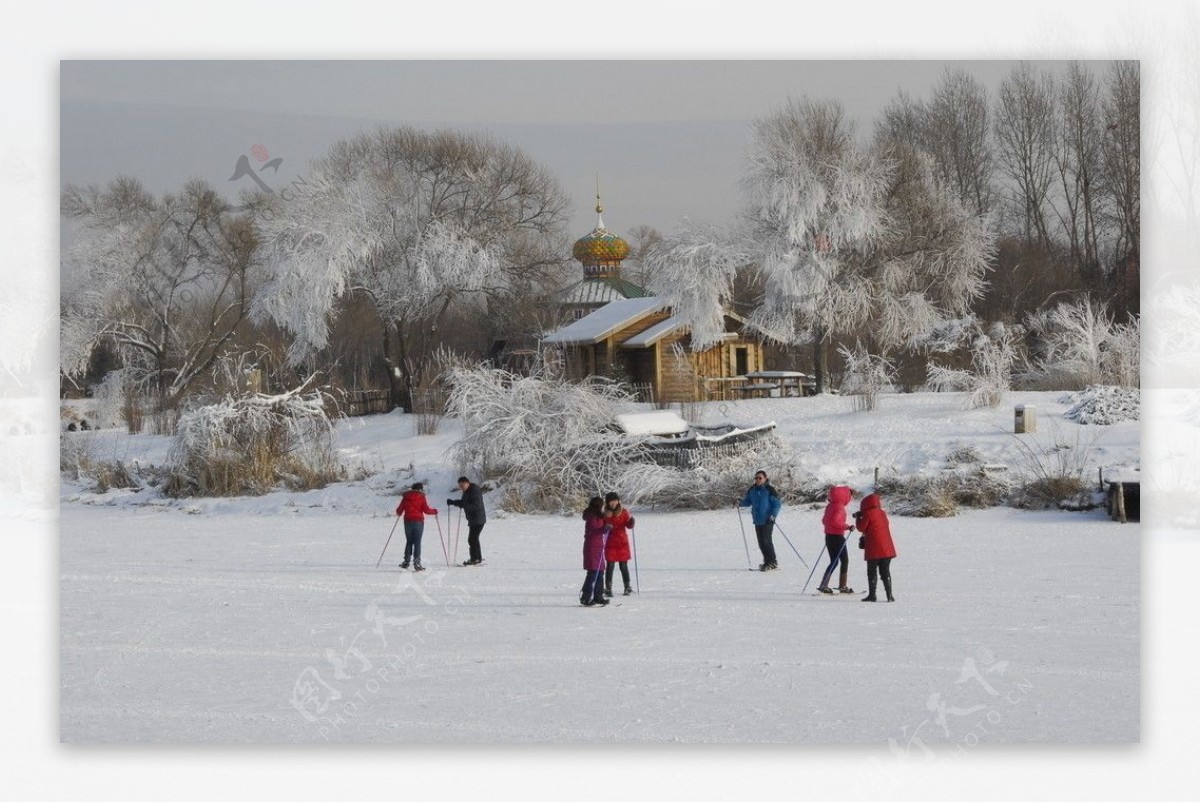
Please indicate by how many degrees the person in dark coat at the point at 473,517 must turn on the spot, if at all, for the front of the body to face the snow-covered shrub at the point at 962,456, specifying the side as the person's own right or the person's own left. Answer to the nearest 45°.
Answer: approximately 135° to the person's own right

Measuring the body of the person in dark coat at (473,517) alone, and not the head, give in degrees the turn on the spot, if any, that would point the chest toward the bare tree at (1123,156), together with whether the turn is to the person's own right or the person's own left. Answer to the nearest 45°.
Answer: approximately 180°

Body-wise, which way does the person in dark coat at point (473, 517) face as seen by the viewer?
to the viewer's left

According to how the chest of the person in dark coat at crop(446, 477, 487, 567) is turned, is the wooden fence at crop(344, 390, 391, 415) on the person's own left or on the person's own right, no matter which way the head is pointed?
on the person's own right

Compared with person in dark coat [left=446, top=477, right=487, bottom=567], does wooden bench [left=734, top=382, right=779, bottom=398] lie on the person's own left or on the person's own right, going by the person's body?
on the person's own right
